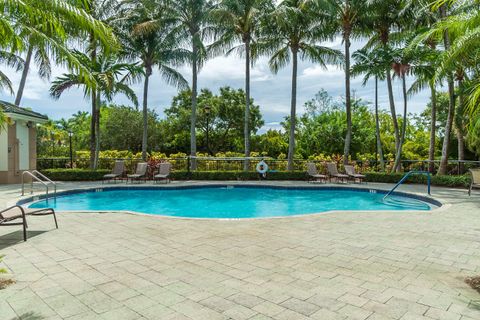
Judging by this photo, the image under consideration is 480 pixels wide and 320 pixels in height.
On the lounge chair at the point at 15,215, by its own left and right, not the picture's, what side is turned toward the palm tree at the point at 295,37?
left

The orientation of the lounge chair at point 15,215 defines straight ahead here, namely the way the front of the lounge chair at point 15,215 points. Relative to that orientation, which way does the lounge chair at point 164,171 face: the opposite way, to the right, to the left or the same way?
to the right

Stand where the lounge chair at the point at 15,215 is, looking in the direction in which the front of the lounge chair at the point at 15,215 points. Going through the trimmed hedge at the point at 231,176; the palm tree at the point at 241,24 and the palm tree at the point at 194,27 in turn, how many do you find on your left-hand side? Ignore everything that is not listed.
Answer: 3

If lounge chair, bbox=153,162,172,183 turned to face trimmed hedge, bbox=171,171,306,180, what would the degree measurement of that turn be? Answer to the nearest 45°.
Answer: approximately 135° to its left

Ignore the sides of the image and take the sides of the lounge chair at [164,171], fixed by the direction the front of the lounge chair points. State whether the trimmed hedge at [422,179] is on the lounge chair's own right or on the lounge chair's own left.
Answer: on the lounge chair's own left

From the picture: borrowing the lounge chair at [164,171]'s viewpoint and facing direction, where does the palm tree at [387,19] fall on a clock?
The palm tree is roughly at 8 o'clock from the lounge chair.

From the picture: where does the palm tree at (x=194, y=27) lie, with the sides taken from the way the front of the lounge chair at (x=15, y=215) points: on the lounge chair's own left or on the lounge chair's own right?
on the lounge chair's own left

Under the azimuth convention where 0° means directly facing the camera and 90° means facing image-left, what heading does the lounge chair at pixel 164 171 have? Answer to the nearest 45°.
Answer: approximately 45°

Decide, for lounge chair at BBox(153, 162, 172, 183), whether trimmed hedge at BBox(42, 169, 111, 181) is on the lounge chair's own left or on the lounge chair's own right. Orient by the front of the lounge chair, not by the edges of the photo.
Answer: on the lounge chair's own right

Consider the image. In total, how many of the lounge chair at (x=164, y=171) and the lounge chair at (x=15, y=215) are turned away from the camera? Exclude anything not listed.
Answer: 0

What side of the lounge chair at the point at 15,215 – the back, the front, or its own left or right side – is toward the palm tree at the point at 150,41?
left

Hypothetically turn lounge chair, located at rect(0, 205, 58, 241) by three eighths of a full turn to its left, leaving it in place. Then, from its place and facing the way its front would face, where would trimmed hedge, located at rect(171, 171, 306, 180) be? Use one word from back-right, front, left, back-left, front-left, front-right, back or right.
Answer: front-right
